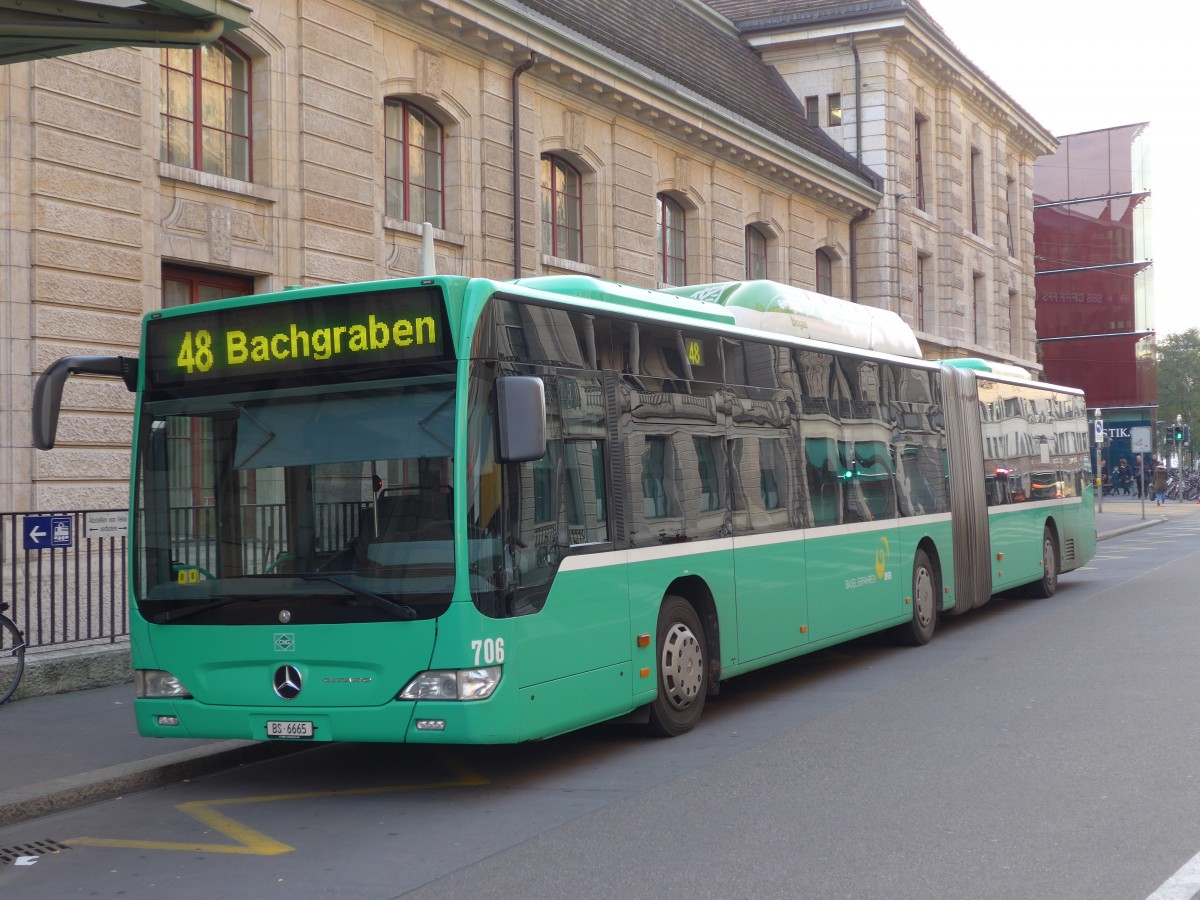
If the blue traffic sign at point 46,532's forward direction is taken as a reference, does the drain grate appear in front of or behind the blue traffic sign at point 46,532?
in front

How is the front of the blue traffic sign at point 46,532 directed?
toward the camera

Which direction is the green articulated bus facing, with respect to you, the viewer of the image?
facing the viewer and to the left of the viewer

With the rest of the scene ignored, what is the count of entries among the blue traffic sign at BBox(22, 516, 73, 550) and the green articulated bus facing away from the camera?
0

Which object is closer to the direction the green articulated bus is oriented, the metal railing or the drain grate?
the drain grate
